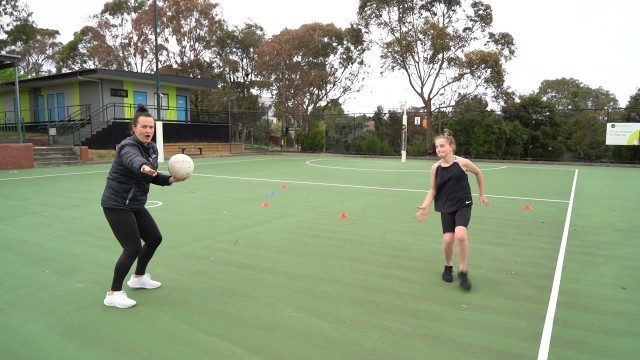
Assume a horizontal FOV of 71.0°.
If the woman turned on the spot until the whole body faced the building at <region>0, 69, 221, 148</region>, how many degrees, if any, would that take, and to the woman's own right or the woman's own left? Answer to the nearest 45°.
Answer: approximately 135° to the woman's own left

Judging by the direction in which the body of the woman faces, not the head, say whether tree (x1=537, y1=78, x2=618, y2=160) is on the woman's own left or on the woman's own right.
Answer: on the woman's own left

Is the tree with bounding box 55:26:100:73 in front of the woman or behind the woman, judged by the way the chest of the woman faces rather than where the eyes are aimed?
behind

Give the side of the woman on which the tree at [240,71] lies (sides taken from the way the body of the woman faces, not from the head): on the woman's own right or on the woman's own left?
on the woman's own left

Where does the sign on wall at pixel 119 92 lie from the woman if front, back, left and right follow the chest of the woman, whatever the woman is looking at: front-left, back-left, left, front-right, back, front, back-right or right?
back-left

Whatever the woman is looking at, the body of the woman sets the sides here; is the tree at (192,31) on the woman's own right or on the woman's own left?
on the woman's own left

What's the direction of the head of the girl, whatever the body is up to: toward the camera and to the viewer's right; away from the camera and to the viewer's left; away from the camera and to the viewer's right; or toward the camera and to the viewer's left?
toward the camera and to the viewer's left

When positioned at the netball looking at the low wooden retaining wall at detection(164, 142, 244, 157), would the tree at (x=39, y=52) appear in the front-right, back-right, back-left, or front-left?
front-left

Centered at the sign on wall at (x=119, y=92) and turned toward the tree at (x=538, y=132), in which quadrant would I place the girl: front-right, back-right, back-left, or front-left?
front-right

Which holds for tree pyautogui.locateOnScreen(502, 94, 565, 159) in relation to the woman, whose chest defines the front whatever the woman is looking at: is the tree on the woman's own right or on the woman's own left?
on the woman's own left

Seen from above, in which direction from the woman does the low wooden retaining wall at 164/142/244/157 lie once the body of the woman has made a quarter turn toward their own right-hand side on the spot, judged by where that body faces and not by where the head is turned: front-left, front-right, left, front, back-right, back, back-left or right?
back-right

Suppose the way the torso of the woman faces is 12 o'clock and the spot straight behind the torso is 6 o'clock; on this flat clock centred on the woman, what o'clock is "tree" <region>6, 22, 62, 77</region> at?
The tree is roughly at 7 o'clock from the woman.

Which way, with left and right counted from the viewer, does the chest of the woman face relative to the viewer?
facing the viewer and to the right of the viewer

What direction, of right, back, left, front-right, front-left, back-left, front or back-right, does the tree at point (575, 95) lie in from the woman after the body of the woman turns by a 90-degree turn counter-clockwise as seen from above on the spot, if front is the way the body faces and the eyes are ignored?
front
